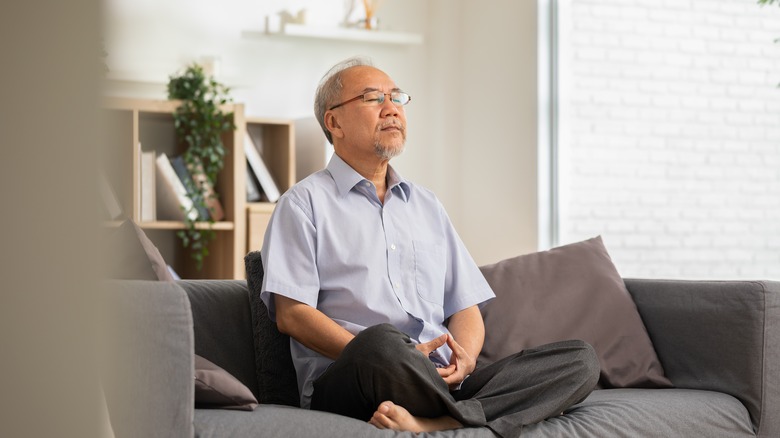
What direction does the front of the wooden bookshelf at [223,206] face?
toward the camera

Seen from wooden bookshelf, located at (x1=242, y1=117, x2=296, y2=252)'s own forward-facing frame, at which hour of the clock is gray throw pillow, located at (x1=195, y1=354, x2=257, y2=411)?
The gray throw pillow is roughly at 12 o'clock from the wooden bookshelf.

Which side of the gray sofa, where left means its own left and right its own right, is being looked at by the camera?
front

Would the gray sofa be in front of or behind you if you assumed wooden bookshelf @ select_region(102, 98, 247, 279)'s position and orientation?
in front

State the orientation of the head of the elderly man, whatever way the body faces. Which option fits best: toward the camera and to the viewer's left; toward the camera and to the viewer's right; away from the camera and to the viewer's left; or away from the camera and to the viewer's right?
toward the camera and to the viewer's right

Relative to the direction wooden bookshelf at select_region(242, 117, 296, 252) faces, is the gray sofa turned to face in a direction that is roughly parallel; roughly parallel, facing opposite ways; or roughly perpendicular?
roughly parallel

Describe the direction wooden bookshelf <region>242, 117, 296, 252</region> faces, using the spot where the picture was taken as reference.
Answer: facing the viewer
